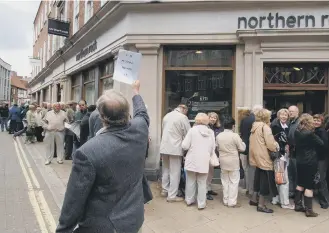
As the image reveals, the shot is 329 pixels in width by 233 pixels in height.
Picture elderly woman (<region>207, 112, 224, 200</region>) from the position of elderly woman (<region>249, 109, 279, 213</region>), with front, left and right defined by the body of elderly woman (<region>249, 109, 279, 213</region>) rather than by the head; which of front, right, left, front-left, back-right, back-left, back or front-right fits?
left

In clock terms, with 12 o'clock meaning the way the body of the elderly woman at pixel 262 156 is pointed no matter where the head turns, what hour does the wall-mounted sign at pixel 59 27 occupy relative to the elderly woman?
The wall-mounted sign is roughly at 9 o'clock from the elderly woman.

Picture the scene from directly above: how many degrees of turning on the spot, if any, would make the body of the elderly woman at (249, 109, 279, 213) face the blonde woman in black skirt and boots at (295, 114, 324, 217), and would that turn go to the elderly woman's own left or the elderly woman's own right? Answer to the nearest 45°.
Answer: approximately 45° to the elderly woman's own right

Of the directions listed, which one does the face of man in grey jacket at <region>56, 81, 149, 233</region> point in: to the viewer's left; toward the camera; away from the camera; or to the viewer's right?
away from the camera
